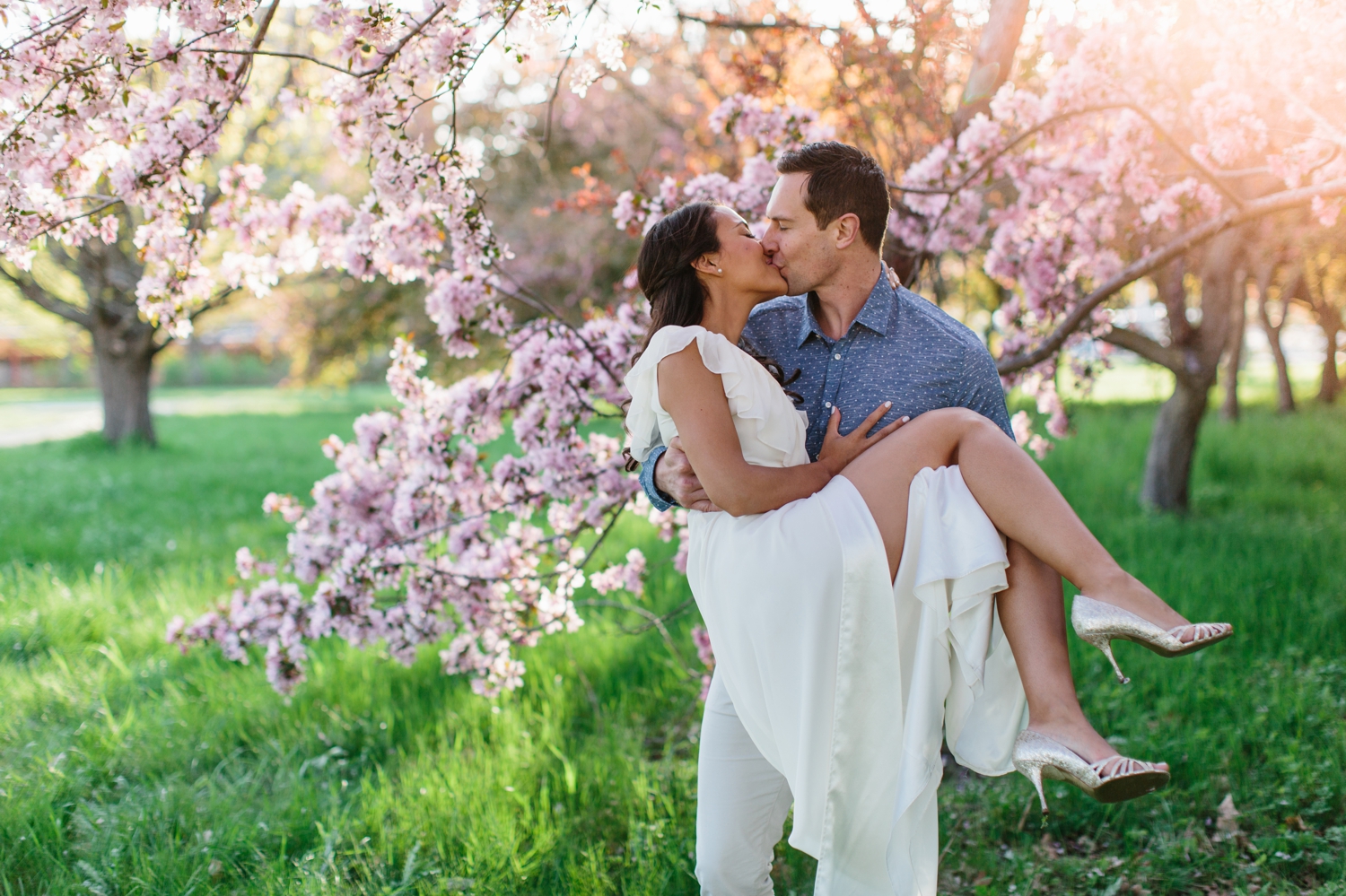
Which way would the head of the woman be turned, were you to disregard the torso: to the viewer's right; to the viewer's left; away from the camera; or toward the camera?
to the viewer's right

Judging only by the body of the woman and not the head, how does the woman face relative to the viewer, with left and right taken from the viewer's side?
facing to the right of the viewer

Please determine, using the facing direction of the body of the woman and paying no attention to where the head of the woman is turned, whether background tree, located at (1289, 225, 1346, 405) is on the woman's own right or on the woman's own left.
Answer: on the woman's own left

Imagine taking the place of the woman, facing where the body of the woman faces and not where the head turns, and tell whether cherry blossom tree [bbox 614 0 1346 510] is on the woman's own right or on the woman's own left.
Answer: on the woman's own left

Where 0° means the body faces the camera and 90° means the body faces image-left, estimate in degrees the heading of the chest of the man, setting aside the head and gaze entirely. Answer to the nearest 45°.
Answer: approximately 45°
